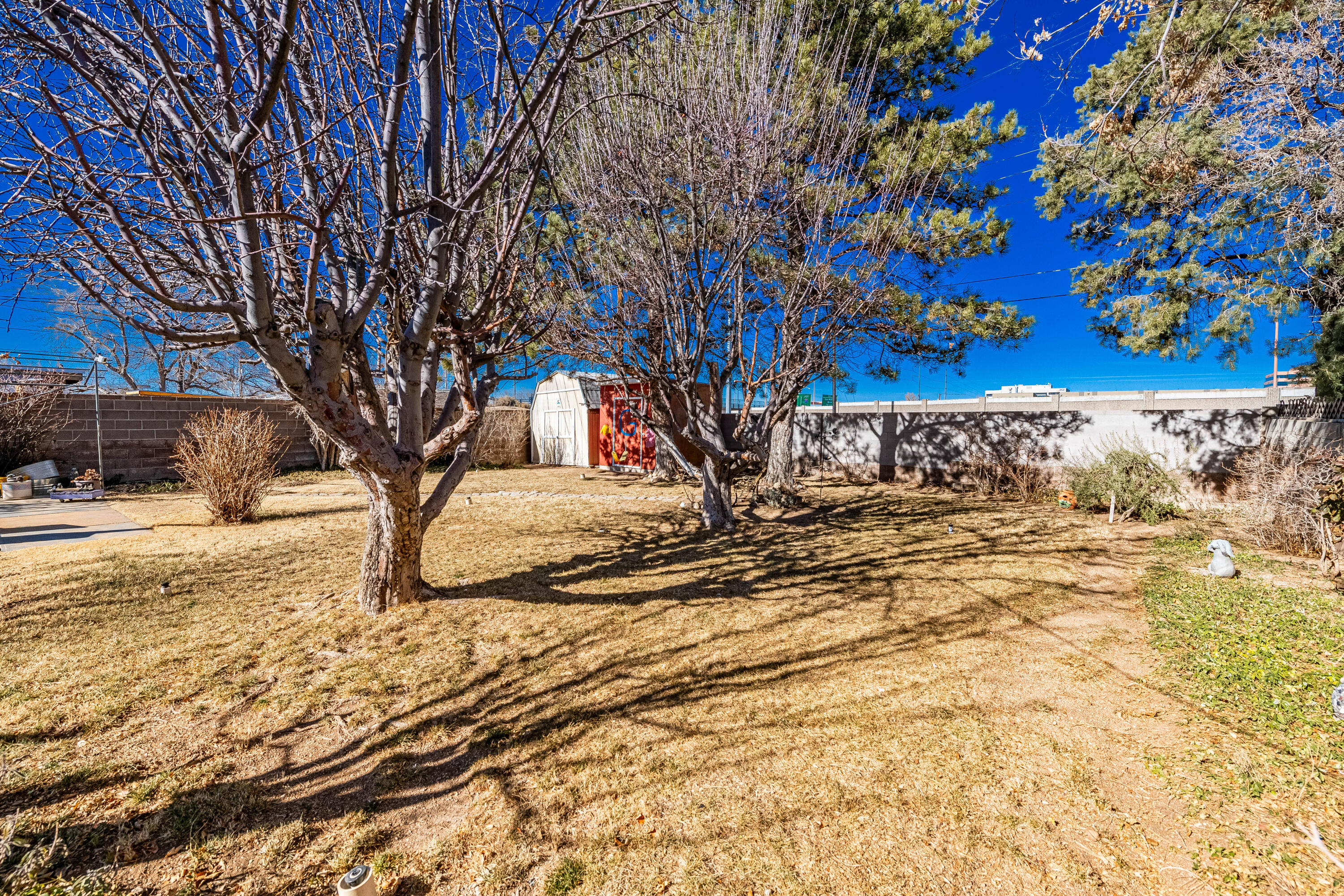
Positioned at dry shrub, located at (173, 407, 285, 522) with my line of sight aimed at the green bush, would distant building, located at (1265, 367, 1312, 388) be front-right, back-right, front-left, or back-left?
front-left

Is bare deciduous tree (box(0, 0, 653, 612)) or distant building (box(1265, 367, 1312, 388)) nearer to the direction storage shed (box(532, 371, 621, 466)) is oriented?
the bare deciduous tree

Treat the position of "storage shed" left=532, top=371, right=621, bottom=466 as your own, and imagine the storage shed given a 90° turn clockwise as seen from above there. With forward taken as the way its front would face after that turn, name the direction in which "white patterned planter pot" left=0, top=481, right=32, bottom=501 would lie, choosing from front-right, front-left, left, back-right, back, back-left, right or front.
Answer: front-left

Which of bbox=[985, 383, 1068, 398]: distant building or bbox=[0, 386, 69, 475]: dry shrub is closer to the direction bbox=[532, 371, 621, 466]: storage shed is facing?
the dry shrub

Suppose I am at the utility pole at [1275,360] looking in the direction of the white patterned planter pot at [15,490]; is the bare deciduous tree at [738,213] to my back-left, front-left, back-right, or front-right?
front-left

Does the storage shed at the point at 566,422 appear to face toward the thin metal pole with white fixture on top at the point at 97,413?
no

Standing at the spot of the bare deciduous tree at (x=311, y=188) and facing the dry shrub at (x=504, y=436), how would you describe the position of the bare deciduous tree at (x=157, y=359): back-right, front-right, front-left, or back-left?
front-left

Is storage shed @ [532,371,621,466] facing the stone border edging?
yes

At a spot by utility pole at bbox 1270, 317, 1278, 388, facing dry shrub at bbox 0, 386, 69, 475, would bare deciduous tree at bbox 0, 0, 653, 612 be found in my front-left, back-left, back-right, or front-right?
front-left

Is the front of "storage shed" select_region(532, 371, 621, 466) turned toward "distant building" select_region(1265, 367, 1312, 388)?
no

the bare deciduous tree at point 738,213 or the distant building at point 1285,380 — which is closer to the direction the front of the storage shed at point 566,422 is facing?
the bare deciduous tree

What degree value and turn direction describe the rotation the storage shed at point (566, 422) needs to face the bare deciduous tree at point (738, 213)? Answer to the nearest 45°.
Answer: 0° — it already faces it

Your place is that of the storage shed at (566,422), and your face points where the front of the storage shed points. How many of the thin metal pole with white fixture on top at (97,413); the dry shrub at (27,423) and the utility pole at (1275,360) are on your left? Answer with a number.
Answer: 1

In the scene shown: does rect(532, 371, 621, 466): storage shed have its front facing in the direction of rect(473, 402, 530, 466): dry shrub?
no

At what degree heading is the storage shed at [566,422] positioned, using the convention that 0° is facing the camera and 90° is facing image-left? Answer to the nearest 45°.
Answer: approximately 0°

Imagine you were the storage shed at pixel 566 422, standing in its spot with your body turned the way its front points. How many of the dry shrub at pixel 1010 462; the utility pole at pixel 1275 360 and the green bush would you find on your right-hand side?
0

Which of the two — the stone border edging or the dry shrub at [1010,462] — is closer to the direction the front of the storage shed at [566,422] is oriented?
the stone border edging

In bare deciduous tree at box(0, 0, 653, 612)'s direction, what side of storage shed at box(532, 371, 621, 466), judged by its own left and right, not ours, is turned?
front
